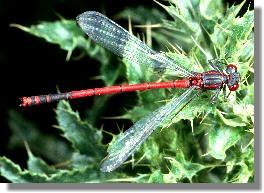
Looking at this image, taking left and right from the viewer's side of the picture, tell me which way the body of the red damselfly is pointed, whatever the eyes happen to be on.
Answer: facing to the right of the viewer
